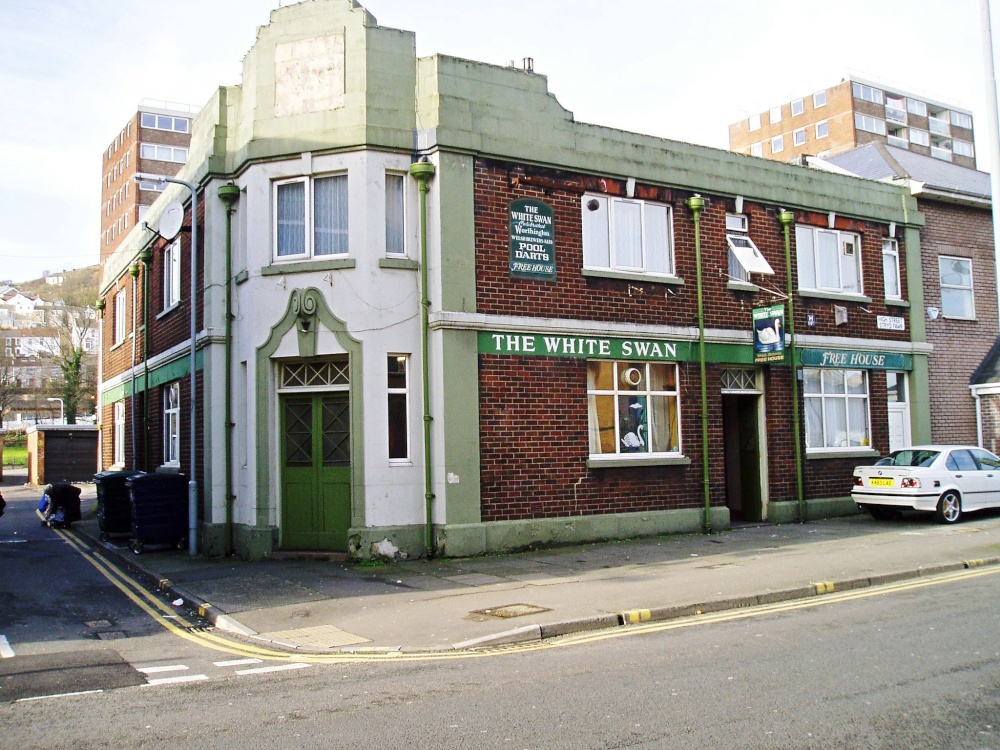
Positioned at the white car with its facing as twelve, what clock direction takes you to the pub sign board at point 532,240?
The pub sign board is roughly at 6 o'clock from the white car.

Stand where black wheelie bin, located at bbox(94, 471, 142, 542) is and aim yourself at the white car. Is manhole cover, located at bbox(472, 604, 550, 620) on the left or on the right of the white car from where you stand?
right

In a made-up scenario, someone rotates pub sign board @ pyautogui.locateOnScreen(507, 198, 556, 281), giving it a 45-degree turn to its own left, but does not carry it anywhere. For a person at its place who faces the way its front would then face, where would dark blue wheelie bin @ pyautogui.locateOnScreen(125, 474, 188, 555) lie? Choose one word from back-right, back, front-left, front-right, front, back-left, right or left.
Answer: back

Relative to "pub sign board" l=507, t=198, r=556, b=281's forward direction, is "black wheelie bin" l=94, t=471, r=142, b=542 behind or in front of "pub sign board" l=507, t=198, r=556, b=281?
behind

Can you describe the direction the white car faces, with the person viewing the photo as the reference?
facing away from the viewer and to the right of the viewer

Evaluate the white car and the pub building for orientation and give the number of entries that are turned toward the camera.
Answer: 1

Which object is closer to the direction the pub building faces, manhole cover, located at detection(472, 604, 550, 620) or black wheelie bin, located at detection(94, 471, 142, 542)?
the manhole cover

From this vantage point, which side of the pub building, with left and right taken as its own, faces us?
front

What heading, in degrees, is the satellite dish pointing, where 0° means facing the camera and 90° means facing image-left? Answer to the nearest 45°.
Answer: approximately 45°

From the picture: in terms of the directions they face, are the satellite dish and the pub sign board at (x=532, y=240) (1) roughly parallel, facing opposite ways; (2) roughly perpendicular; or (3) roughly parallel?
roughly perpendicular

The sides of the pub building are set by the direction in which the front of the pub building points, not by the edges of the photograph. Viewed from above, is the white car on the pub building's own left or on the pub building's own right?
on the pub building's own left
